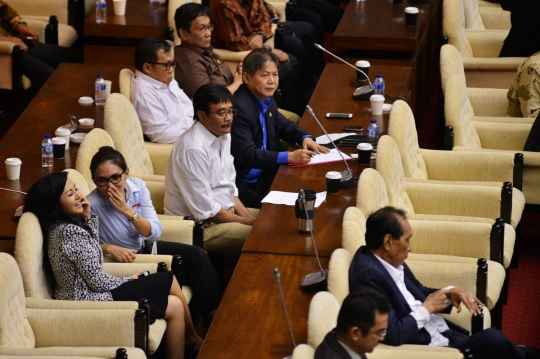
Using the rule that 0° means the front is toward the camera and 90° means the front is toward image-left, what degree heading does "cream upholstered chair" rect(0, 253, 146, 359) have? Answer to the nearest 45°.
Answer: approximately 270°

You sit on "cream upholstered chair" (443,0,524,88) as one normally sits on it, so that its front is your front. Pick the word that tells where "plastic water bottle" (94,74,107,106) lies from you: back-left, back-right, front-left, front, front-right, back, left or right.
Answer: back-right

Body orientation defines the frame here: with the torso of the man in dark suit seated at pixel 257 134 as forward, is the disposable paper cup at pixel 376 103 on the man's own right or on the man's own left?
on the man's own left

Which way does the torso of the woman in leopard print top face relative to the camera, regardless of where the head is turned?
to the viewer's right

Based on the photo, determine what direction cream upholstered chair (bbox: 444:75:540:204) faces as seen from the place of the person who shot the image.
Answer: facing to the right of the viewer

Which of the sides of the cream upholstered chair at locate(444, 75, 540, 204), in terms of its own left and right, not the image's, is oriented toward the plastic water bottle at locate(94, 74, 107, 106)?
back

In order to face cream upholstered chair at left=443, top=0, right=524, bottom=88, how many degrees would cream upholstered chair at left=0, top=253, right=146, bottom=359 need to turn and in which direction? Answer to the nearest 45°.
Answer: approximately 45° to its left

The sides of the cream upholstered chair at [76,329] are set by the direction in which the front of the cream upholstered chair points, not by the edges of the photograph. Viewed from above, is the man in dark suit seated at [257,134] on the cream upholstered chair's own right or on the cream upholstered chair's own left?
on the cream upholstered chair's own left

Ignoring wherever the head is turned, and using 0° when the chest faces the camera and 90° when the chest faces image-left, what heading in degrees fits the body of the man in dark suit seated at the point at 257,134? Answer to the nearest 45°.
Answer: approximately 315°

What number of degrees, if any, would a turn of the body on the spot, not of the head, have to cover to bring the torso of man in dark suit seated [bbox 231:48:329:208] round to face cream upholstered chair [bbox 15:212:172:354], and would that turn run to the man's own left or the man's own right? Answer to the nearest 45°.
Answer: approximately 90° to the man's own right
